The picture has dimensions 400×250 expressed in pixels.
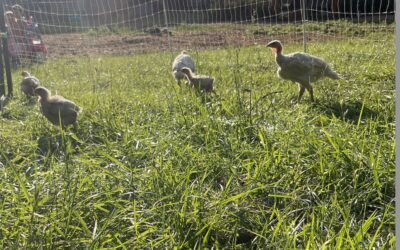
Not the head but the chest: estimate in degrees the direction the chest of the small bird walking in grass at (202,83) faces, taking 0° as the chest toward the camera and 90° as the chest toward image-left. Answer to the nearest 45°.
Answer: approximately 90°

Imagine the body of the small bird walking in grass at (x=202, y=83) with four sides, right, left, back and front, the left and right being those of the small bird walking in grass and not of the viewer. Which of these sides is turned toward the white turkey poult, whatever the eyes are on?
back

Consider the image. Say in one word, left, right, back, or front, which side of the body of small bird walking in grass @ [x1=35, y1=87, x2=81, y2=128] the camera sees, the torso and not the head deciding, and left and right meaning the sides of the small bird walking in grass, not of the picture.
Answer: left

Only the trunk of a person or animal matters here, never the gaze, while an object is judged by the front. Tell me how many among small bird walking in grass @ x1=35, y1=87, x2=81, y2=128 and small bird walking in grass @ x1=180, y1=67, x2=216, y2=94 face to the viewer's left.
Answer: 2

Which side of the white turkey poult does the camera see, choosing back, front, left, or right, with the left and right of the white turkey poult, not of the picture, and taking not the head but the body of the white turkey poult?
left
